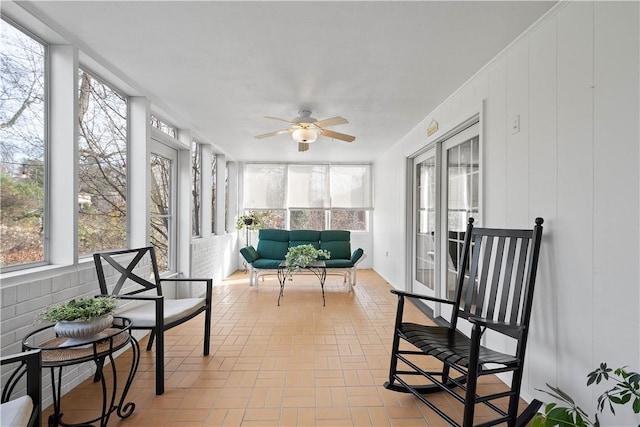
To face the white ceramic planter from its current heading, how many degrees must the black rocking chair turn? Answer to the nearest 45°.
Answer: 0° — it already faces it

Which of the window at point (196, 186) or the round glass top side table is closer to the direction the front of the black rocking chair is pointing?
the round glass top side table

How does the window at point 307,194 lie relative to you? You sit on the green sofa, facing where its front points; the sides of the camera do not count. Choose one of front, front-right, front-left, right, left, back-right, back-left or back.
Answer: back

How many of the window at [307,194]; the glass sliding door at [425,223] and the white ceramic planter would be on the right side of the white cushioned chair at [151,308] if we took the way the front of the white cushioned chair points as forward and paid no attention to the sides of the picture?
1

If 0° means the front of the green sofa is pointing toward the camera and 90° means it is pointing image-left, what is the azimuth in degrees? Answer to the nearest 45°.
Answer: approximately 0°

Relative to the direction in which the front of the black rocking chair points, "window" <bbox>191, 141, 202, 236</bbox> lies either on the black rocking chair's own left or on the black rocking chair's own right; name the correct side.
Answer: on the black rocking chair's own right

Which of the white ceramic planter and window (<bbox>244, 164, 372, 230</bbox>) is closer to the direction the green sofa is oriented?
the white ceramic planter

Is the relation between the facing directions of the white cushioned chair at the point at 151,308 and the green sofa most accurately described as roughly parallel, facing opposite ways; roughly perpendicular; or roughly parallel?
roughly perpendicular

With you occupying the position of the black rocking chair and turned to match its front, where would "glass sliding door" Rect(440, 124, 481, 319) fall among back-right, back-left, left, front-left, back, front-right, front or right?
back-right

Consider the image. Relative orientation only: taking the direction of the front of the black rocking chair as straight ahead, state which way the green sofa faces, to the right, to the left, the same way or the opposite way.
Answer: to the left

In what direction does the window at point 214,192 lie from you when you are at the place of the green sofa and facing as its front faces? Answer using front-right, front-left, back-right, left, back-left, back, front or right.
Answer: right

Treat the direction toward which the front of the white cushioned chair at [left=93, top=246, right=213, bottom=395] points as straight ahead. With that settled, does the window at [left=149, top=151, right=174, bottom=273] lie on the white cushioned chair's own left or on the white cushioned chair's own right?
on the white cushioned chair's own left

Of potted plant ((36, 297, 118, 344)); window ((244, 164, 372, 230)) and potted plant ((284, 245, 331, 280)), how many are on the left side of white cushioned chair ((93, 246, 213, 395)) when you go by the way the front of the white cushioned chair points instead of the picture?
2

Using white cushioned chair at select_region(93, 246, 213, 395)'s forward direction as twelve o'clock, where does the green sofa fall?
The green sofa is roughly at 9 o'clock from the white cushioned chair.

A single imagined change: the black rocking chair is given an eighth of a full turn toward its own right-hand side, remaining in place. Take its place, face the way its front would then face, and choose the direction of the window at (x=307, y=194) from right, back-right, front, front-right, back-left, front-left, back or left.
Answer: front-right
